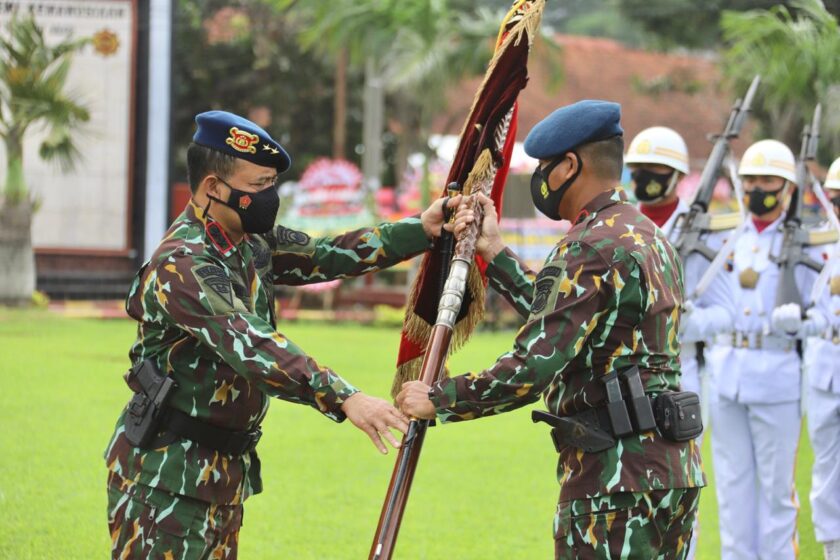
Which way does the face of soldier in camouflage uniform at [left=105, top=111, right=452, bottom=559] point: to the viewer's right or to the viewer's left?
to the viewer's right

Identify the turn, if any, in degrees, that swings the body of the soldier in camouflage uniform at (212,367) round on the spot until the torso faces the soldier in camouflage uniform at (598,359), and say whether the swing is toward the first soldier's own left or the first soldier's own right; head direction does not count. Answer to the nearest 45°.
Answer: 0° — they already face them

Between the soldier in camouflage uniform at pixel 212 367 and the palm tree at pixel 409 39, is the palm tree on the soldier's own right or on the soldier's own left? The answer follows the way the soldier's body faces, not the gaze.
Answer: on the soldier's own left

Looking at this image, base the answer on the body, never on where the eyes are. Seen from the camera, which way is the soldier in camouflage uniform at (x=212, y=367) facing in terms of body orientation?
to the viewer's right

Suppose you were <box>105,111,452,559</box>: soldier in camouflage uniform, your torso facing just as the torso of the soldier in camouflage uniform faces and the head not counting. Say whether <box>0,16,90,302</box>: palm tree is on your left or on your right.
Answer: on your left
